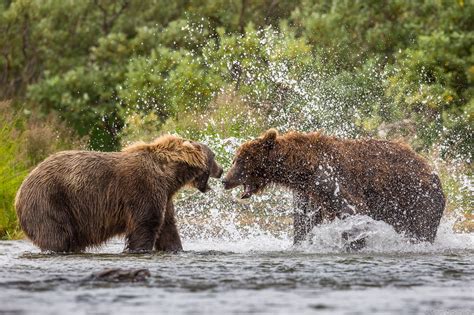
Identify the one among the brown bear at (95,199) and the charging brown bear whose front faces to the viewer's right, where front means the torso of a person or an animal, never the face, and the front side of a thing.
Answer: the brown bear

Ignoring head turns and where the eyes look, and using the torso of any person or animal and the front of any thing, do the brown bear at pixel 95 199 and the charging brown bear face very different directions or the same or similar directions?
very different directions

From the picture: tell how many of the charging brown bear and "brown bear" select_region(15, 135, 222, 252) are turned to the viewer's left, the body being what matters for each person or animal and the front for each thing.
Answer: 1

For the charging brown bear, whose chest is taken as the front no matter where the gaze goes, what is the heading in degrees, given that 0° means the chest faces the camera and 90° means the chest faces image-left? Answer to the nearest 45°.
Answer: approximately 90°

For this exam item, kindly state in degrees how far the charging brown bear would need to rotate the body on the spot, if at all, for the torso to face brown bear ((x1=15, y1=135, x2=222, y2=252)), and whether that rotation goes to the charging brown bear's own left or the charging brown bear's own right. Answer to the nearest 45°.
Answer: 0° — it already faces it

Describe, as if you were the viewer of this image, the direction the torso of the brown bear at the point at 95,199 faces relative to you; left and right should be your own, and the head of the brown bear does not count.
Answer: facing to the right of the viewer

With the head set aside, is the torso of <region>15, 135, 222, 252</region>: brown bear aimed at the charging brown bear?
yes
